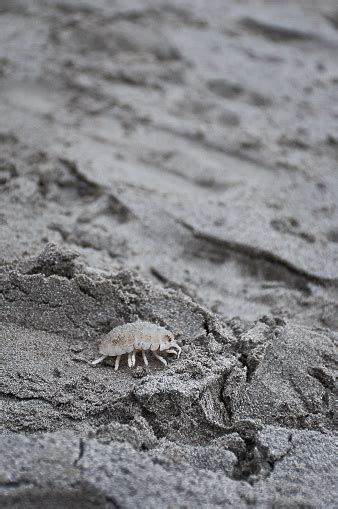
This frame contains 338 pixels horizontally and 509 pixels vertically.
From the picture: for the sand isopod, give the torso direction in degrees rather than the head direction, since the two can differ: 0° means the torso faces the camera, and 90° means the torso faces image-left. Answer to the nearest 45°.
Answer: approximately 270°
